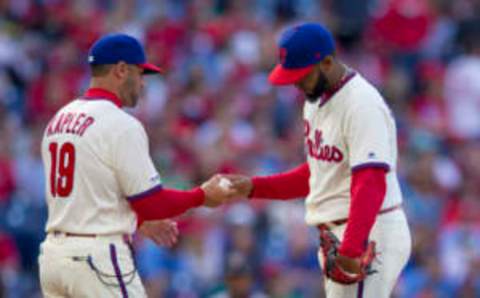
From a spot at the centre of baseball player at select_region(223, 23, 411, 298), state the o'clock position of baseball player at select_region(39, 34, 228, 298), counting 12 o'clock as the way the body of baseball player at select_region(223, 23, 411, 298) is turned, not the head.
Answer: baseball player at select_region(39, 34, 228, 298) is roughly at 1 o'clock from baseball player at select_region(223, 23, 411, 298).

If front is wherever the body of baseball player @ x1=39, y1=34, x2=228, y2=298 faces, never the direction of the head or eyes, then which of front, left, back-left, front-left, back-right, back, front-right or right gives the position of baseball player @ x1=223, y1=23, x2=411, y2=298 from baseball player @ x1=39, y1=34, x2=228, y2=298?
front-right

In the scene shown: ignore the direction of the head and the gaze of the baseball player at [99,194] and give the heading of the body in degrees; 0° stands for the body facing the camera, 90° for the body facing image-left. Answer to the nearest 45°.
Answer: approximately 225°

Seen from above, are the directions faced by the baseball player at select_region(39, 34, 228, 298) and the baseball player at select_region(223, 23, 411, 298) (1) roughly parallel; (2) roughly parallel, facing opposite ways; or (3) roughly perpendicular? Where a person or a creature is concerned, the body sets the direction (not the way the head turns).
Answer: roughly parallel, facing opposite ways

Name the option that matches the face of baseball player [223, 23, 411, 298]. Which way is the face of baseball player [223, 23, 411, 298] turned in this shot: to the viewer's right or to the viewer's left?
to the viewer's left

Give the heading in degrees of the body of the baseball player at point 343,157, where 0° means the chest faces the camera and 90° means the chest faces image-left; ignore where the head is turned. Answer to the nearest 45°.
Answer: approximately 45°
